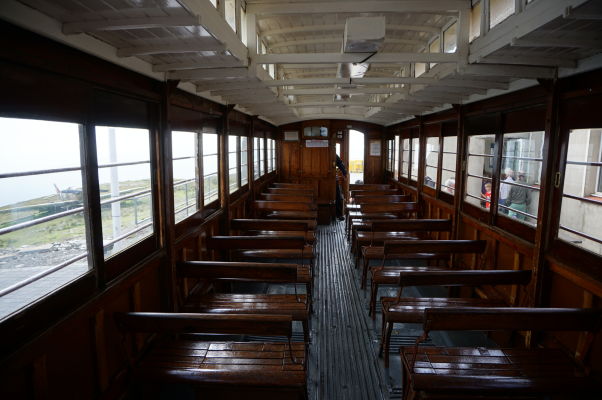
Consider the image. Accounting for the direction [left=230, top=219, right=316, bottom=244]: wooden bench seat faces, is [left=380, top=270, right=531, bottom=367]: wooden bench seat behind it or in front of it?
in front

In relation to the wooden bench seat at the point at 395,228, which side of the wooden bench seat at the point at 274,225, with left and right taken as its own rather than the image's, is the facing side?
left

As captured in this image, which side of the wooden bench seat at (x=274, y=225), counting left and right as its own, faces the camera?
front

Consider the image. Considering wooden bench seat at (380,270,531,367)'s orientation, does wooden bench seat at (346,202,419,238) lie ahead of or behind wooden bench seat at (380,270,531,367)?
behind

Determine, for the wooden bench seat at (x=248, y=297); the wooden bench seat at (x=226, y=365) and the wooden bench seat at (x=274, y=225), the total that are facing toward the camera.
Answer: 3

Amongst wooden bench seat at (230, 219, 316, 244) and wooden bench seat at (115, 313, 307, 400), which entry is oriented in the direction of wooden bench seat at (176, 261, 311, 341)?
wooden bench seat at (230, 219, 316, 244)

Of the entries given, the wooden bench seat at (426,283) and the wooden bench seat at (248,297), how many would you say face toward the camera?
2

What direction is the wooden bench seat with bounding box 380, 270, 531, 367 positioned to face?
toward the camera

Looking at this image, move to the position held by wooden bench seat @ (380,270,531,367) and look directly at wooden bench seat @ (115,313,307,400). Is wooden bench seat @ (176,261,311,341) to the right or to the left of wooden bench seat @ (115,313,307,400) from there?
right

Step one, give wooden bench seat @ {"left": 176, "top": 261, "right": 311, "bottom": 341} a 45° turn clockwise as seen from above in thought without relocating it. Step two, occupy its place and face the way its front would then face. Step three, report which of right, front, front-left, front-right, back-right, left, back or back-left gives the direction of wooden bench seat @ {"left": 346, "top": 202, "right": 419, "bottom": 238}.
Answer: back

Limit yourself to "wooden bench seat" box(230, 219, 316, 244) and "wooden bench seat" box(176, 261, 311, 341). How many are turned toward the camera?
2
